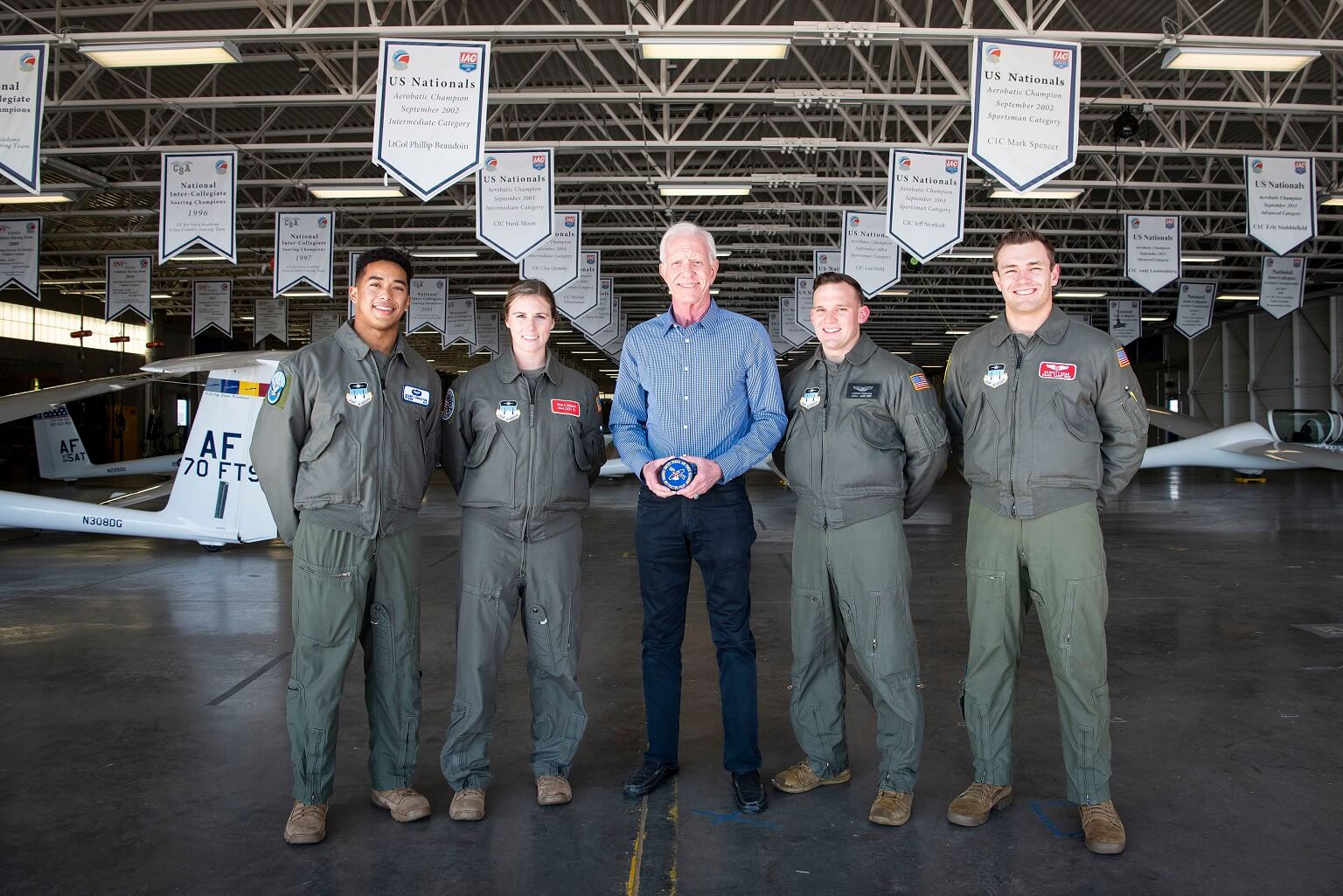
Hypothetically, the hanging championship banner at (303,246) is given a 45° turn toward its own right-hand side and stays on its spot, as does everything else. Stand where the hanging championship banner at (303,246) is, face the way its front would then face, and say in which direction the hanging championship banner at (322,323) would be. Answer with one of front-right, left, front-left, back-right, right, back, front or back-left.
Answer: back-right

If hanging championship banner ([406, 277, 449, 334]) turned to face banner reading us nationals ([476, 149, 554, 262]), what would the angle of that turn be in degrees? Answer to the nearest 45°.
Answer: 0° — it already faces it

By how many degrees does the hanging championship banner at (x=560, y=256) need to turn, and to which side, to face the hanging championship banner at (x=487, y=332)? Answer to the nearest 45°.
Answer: approximately 180°

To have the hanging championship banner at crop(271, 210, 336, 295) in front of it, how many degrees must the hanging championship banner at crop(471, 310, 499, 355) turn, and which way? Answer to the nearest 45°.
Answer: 0° — it already faces it

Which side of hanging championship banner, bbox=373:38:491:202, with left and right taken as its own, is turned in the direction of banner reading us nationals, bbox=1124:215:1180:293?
left

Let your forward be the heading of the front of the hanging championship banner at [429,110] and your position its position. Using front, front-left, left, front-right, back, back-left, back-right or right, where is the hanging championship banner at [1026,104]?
left

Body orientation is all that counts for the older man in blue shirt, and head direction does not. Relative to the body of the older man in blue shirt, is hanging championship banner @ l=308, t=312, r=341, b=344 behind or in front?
behind

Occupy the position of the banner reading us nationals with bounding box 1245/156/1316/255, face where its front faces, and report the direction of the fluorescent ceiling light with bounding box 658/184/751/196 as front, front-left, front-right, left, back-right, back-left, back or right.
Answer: right

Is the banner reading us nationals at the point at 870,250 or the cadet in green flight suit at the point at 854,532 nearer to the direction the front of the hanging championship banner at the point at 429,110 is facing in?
the cadet in green flight suit
